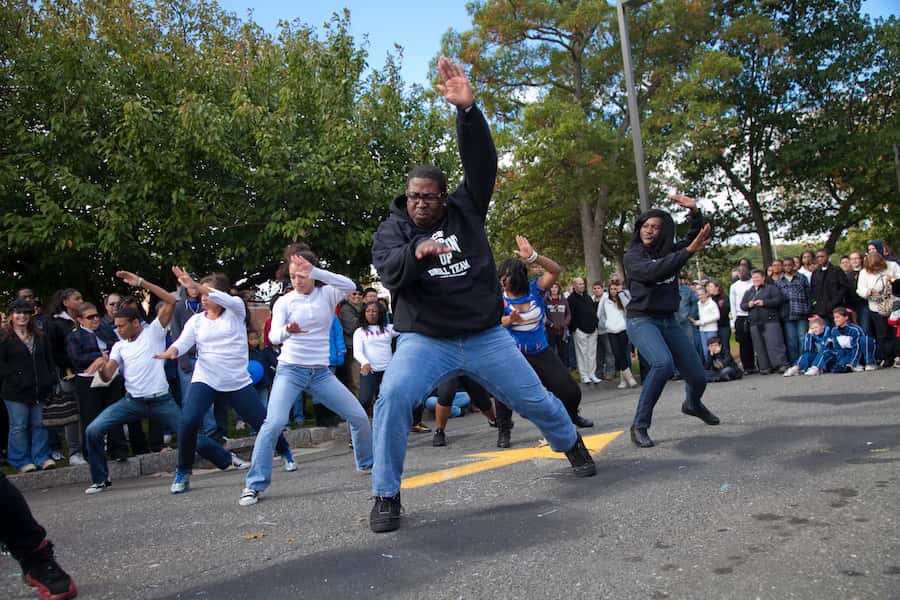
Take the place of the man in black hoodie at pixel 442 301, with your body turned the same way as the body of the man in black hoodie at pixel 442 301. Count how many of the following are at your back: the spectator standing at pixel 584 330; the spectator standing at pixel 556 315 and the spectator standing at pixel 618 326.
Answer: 3

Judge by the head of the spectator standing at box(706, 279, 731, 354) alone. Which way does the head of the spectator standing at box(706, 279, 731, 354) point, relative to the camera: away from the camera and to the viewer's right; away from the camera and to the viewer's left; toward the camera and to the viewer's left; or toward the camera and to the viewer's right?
toward the camera and to the viewer's left

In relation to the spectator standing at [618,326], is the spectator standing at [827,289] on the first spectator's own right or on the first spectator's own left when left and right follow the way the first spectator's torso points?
on the first spectator's own left

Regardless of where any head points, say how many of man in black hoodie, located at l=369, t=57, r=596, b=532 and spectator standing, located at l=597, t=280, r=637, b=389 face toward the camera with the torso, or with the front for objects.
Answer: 2

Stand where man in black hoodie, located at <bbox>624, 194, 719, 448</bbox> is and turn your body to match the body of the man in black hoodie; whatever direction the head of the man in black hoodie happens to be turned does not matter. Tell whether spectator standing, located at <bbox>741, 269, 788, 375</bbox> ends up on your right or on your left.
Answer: on your left

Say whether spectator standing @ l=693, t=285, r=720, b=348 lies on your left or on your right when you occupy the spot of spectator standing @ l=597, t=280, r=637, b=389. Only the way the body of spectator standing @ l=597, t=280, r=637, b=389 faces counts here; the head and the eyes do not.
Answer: on your left

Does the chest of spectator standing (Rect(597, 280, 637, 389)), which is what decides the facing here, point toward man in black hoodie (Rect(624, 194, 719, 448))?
yes
